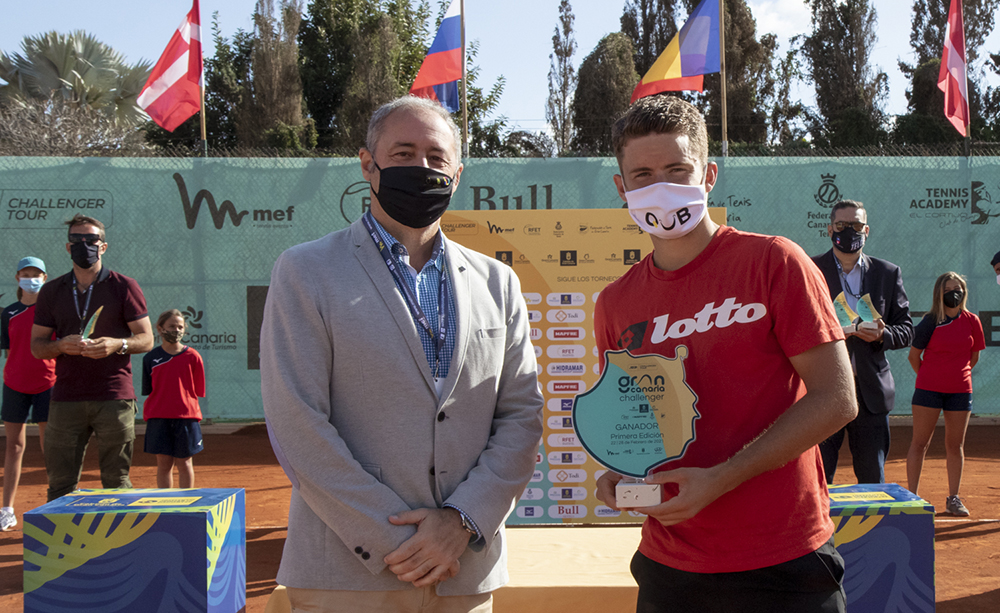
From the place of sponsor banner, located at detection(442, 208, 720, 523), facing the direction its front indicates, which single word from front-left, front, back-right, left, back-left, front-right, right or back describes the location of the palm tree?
back-right

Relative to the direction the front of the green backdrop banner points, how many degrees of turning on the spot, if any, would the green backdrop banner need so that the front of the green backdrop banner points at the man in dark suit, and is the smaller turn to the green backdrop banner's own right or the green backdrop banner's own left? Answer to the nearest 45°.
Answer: approximately 45° to the green backdrop banner's own left

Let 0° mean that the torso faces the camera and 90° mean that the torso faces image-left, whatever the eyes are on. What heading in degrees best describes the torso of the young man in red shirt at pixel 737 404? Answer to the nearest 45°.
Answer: approximately 45°

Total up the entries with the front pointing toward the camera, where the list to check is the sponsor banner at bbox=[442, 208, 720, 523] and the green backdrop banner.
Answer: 2

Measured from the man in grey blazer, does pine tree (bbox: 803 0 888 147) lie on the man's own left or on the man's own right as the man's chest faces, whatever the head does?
on the man's own left

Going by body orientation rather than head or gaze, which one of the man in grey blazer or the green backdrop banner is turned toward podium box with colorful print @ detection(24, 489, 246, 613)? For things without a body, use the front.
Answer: the green backdrop banner

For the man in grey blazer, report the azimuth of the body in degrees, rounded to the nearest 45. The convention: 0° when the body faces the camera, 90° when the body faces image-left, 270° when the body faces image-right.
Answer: approximately 315°

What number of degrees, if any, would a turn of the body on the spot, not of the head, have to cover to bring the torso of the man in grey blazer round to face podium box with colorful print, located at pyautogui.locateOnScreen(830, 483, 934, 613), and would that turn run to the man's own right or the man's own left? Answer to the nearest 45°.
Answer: approximately 90° to the man's own left

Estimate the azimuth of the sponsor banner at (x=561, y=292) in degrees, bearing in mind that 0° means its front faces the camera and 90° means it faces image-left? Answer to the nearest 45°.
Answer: approximately 0°
